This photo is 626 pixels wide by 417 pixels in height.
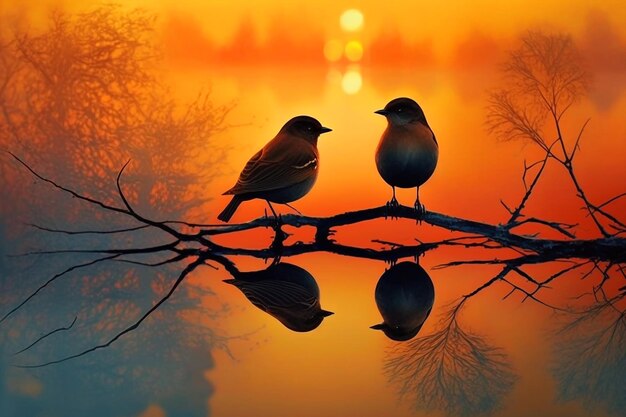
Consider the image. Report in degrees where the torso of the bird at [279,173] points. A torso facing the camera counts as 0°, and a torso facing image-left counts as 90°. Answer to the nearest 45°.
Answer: approximately 270°

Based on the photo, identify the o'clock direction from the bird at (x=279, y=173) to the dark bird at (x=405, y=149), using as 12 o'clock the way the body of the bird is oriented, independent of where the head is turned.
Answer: The dark bird is roughly at 12 o'clock from the bird.
